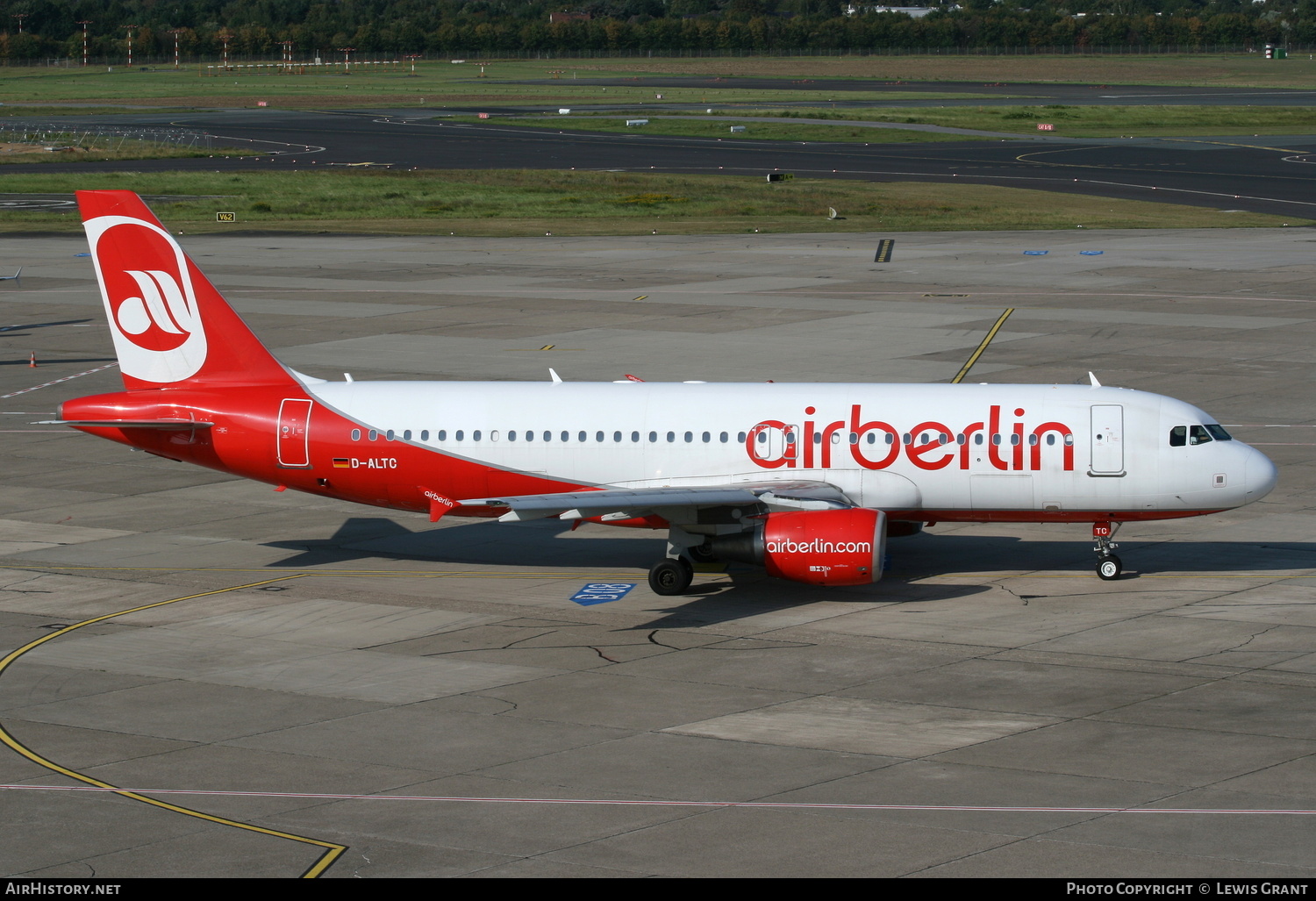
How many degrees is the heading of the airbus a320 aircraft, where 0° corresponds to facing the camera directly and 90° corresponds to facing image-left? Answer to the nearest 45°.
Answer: approximately 270°
